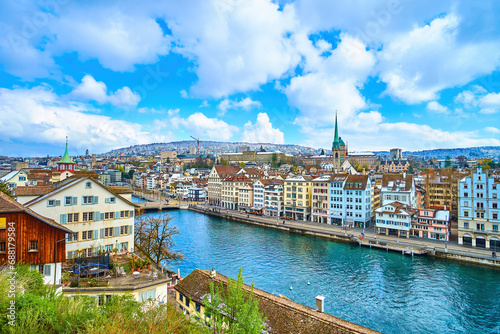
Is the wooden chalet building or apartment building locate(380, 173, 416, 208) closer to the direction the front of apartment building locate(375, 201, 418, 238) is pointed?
the wooden chalet building

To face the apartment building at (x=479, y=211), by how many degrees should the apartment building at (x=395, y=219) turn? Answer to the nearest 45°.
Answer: approximately 135° to its left

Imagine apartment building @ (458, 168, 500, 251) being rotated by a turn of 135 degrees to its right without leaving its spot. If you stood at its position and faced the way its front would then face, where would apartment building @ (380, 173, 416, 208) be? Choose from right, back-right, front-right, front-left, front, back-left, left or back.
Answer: front-left

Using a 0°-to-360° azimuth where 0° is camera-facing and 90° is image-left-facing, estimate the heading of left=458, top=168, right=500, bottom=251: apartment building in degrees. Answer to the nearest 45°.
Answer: approximately 45°

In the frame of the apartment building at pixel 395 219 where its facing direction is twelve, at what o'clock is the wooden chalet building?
The wooden chalet building is roughly at 11 o'clock from the apartment building.

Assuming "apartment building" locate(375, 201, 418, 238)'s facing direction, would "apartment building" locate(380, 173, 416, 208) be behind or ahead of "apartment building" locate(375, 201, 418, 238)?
behind

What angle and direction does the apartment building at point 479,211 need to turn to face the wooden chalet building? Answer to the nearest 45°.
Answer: approximately 45° to its left
